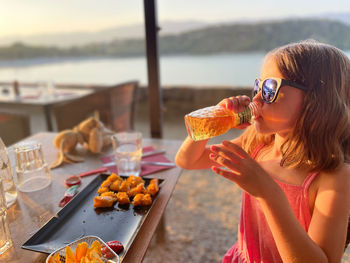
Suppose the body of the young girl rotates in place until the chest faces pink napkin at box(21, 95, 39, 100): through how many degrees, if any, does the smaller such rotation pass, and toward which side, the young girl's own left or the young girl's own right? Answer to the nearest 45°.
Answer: approximately 90° to the young girl's own right

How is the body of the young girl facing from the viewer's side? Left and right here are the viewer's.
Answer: facing the viewer and to the left of the viewer

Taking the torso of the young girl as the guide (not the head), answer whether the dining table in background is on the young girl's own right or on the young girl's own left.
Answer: on the young girl's own right

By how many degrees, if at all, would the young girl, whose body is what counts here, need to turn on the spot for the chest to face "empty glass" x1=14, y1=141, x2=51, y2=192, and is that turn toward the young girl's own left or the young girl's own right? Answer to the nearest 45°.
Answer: approximately 45° to the young girl's own right

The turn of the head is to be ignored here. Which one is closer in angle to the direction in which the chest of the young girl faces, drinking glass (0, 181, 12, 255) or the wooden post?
the drinking glass

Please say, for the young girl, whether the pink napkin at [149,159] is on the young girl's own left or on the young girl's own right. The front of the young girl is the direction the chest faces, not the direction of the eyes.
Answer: on the young girl's own right

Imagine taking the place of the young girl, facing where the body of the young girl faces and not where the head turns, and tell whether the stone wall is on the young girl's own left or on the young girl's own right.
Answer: on the young girl's own right
